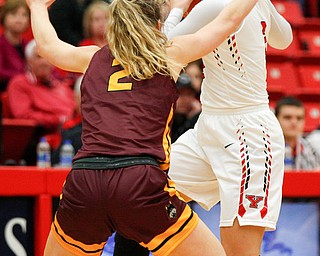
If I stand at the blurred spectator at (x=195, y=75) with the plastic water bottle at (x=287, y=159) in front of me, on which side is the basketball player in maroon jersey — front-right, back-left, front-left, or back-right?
front-right

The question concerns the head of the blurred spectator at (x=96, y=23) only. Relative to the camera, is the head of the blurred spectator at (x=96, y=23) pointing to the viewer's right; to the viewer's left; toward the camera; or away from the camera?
toward the camera

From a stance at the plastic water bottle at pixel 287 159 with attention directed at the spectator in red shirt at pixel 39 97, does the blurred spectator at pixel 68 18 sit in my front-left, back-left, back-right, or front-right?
front-right

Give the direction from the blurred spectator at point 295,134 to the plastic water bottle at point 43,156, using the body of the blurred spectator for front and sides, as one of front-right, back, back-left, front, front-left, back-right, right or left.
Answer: front-right

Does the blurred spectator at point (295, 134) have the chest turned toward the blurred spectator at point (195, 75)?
no

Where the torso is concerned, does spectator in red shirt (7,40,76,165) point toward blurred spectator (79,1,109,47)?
no

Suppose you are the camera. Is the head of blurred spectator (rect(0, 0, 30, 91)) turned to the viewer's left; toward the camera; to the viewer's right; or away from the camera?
toward the camera

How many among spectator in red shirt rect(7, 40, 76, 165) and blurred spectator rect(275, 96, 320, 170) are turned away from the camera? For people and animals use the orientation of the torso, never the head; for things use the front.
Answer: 0

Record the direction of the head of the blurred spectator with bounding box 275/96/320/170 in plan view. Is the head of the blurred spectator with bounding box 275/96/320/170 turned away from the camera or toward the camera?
toward the camera

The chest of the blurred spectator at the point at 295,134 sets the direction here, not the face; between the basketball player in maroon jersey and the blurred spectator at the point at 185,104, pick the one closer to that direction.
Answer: the basketball player in maroon jersey

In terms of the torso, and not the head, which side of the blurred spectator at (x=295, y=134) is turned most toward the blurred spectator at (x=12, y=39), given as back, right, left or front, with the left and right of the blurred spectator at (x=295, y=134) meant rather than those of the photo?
right

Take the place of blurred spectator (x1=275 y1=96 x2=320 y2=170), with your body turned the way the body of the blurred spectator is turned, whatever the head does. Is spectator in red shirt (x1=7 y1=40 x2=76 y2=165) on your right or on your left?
on your right

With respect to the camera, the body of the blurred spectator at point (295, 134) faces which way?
toward the camera

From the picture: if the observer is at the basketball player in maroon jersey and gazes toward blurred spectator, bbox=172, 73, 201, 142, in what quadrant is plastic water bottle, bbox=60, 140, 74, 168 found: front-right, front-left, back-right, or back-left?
front-left

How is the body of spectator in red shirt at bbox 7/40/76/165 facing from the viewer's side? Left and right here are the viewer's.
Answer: facing the viewer and to the right of the viewer

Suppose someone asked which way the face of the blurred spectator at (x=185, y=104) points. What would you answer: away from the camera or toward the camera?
toward the camera

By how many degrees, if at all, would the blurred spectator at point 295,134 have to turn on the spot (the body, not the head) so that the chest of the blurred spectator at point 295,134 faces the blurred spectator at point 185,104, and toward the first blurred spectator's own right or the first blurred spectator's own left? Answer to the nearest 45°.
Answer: approximately 90° to the first blurred spectator's own right
